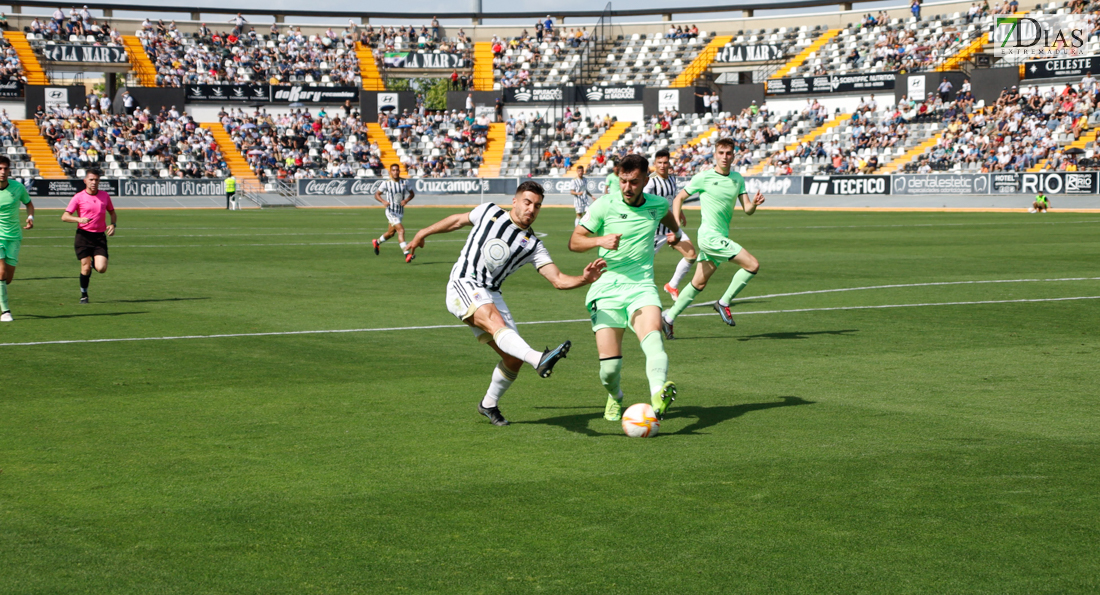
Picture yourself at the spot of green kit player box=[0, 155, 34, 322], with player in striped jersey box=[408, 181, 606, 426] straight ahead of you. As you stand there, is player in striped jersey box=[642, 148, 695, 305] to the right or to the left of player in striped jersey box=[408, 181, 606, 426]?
left

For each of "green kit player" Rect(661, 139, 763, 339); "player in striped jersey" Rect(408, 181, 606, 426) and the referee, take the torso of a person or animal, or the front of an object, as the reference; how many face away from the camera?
0

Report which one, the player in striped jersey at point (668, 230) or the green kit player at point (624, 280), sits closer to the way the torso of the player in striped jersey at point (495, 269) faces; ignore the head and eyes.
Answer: the green kit player

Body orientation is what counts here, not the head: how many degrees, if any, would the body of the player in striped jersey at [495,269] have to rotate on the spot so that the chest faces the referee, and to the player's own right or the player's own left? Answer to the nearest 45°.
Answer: approximately 180°

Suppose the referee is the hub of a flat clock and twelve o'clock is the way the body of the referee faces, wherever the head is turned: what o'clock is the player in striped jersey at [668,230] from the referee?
The player in striped jersey is roughly at 10 o'clock from the referee.

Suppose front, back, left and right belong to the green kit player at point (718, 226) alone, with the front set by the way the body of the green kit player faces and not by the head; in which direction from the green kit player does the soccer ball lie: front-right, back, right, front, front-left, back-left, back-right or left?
front-right

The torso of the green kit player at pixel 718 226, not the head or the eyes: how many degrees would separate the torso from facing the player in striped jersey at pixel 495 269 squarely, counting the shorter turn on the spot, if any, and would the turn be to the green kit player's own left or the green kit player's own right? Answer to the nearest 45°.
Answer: approximately 45° to the green kit player's own right

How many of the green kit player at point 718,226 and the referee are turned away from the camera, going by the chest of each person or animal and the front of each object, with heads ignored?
0

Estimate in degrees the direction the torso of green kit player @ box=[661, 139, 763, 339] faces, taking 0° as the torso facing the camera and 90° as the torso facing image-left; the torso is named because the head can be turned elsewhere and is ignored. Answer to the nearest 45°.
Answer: approximately 315°

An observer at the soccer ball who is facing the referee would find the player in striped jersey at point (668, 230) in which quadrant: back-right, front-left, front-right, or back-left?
front-right

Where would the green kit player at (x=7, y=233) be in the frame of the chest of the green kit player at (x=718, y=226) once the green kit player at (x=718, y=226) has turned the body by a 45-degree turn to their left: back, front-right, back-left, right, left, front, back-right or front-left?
back

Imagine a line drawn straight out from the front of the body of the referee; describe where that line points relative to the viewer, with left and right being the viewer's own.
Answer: facing the viewer

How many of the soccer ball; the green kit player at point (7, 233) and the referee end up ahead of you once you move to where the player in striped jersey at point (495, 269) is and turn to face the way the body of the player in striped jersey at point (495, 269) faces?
1

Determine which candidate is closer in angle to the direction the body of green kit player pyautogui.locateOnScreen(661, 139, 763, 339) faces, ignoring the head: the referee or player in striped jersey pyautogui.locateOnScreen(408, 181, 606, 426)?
the player in striped jersey
